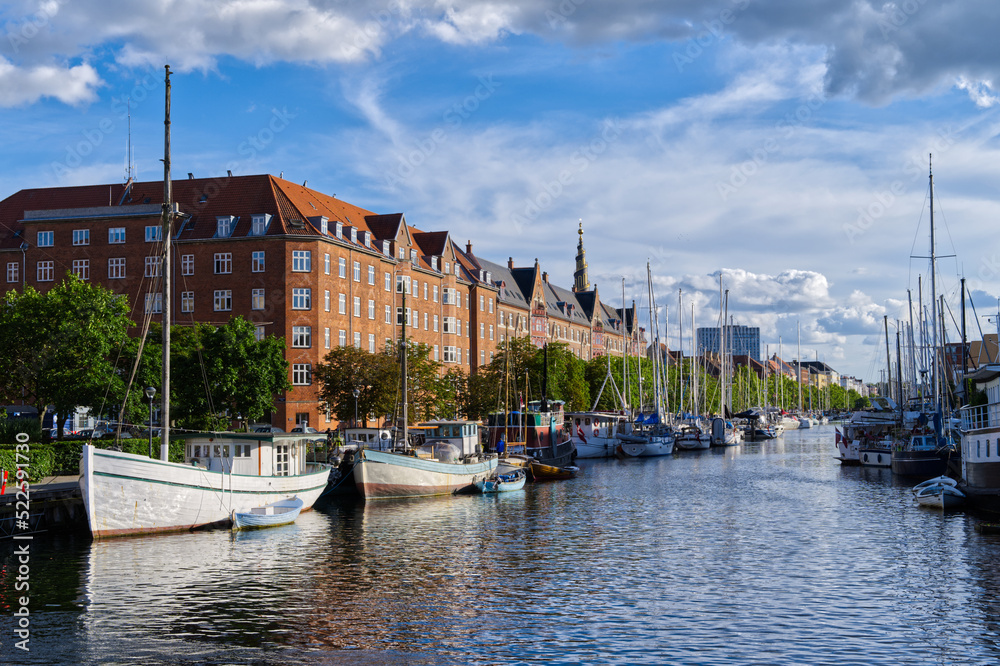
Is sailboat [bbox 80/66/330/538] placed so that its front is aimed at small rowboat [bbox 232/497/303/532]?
no

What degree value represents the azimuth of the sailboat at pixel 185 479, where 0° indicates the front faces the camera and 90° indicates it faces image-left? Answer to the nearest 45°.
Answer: approximately 45°
